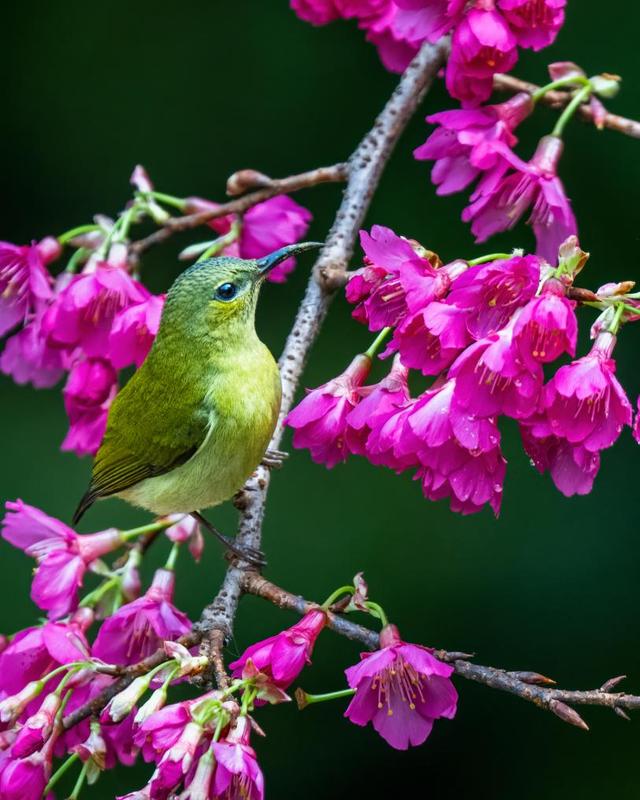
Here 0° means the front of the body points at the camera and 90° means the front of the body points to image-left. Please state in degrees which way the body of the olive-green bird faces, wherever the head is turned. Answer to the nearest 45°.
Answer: approximately 270°

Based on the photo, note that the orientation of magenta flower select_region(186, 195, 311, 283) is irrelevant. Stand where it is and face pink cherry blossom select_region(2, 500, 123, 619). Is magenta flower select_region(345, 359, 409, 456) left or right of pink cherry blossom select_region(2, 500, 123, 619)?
left

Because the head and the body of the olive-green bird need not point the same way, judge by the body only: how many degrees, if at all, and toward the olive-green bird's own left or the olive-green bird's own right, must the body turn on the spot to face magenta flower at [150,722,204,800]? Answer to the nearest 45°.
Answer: approximately 90° to the olive-green bird's own right
